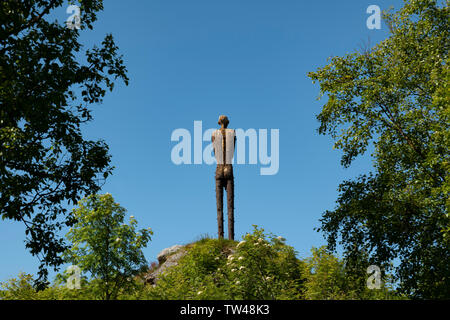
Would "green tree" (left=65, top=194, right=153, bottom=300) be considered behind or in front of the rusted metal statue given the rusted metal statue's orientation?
behind

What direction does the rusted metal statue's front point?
away from the camera

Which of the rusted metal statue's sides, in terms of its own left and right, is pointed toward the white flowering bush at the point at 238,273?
back

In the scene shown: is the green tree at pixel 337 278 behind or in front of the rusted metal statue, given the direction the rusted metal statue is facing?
behind

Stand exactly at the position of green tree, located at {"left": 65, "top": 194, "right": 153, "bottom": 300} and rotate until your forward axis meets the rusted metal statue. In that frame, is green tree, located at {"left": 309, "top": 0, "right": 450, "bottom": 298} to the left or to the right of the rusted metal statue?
right

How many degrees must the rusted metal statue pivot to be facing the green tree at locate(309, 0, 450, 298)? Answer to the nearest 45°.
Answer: approximately 135° to its right
